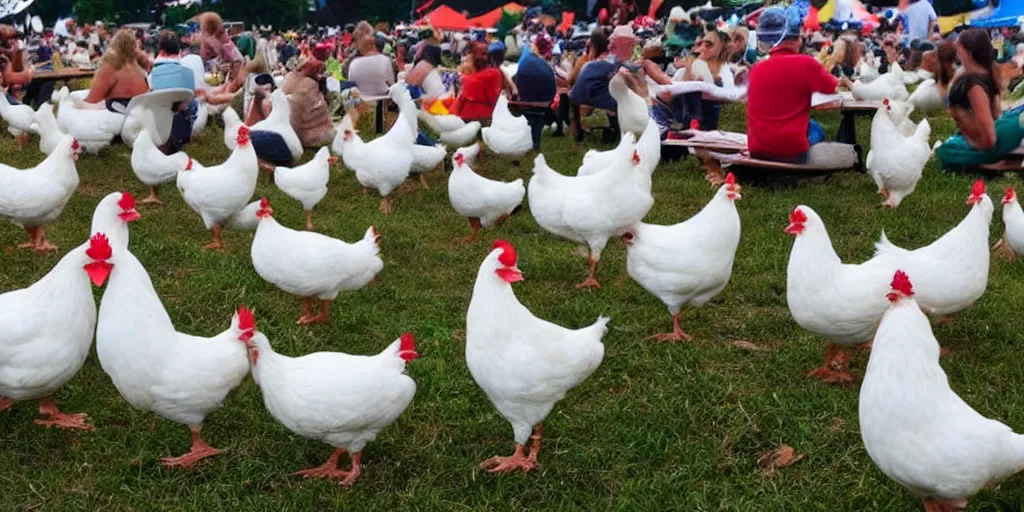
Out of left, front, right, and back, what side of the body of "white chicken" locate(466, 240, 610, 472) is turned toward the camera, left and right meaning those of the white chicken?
left

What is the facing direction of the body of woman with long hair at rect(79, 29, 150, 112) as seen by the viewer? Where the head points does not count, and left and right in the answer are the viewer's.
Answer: facing away from the viewer

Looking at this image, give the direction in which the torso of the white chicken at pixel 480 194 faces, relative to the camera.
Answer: to the viewer's left

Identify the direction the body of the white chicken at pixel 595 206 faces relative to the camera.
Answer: to the viewer's right

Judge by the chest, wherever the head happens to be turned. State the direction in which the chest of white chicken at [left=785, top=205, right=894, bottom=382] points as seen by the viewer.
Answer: to the viewer's left

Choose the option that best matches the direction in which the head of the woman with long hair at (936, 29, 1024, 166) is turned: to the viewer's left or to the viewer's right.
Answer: to the viewer's left

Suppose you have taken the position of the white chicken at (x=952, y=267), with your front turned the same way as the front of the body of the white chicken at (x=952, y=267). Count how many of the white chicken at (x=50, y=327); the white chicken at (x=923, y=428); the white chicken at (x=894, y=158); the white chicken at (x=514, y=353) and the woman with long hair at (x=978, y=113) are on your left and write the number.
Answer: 2

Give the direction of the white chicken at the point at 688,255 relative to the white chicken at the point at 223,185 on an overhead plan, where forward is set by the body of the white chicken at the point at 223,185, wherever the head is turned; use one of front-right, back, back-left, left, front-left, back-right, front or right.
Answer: front-right

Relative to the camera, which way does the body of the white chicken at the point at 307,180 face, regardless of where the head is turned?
to the viewer's right

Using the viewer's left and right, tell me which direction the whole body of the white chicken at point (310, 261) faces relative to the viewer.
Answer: facing to the left of the viewer

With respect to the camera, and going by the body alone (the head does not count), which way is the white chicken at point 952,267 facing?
to the viewer's right

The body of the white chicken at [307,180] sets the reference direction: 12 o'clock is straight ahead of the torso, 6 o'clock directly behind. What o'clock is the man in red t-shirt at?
The man in red t-shirt is roughly at 12 o'clock from the white chicken.
